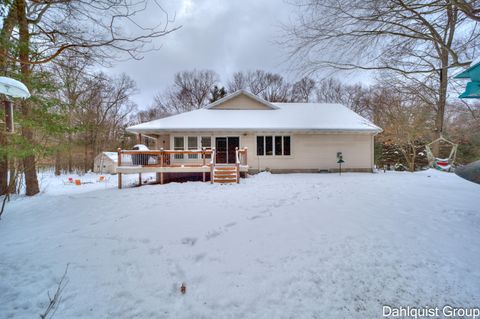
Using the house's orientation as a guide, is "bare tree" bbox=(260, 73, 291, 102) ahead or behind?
behind

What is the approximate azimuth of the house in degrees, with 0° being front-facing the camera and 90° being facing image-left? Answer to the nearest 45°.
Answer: approximately 0°

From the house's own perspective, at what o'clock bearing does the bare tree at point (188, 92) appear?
The bare tree is roughly at 5 o'clock from the house.

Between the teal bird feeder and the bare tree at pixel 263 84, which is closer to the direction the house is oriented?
the teal bird feeder
